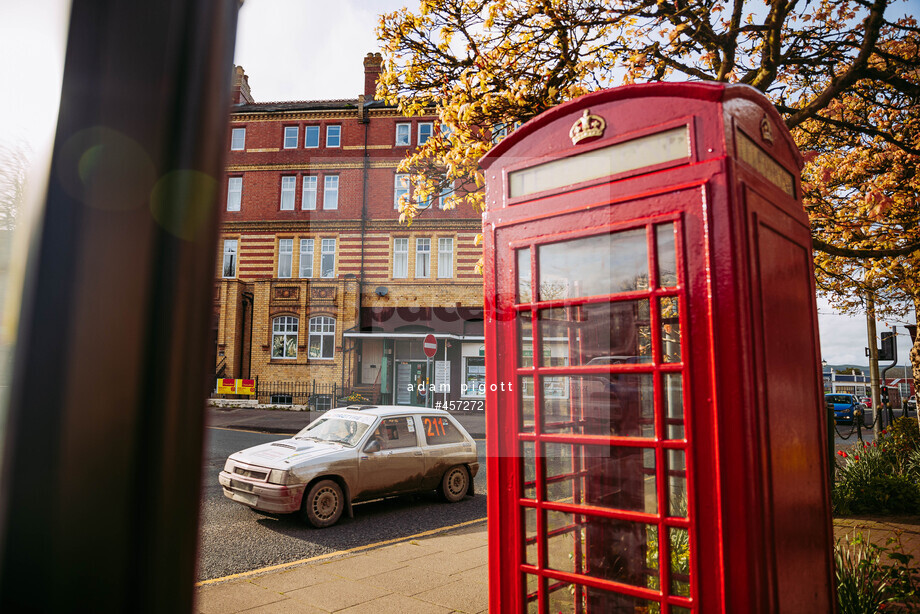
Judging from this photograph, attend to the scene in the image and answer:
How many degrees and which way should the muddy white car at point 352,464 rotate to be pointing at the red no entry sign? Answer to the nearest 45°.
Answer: approximately 135° to its right

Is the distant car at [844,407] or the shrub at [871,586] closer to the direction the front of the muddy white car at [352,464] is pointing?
the shrub

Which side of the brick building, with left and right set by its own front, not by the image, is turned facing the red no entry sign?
front

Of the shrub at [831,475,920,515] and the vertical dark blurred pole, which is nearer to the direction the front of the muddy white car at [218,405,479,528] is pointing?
the vertical dark blurred pole

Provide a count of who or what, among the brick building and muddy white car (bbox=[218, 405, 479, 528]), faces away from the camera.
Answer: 0

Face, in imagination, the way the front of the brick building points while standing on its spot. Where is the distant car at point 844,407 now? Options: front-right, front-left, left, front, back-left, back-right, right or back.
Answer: left

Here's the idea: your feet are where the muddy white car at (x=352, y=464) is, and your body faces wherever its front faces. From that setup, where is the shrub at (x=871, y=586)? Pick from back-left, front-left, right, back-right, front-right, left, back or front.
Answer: left

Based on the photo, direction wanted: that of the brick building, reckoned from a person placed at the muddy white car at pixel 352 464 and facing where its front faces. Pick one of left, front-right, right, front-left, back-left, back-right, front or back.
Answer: back-right

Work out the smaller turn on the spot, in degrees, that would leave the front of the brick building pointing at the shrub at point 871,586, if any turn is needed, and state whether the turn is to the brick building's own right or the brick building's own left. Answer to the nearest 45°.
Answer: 0° — it already faces it

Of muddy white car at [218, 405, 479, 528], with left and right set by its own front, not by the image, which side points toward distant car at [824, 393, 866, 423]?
back

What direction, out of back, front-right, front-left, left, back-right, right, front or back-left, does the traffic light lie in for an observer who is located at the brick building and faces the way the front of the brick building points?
front-left

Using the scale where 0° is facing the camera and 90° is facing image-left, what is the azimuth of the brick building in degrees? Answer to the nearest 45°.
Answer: approximately 0°

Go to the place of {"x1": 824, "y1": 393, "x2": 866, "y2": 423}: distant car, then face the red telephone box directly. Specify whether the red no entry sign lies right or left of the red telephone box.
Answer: right
